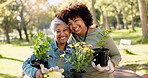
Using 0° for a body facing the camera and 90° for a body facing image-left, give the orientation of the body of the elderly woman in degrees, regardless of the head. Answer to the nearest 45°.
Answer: approximately 0°
